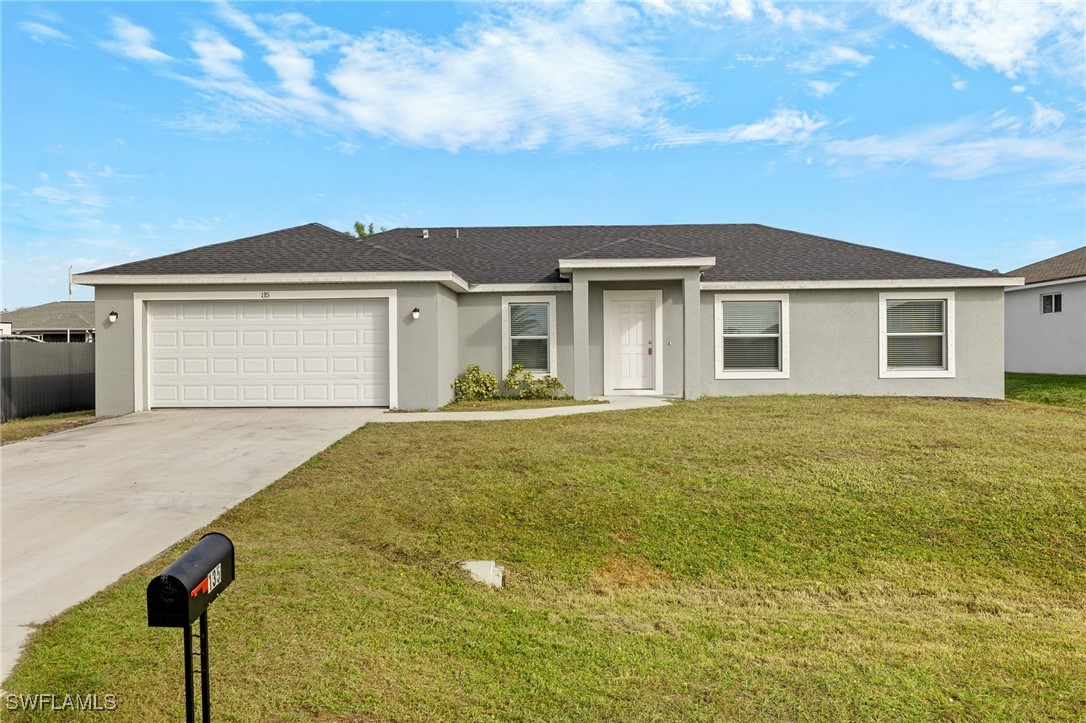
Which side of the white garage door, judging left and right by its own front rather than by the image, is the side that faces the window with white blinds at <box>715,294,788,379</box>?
left

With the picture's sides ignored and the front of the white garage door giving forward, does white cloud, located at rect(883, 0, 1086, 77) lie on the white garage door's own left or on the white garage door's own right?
on the white garage door's own left

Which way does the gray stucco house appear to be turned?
toward the camera

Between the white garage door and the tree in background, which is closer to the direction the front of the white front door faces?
the white garage door

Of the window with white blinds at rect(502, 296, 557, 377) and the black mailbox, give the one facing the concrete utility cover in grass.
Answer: the window with white blinds

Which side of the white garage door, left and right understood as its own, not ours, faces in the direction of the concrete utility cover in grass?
front

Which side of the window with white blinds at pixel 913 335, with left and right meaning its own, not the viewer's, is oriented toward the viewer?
front

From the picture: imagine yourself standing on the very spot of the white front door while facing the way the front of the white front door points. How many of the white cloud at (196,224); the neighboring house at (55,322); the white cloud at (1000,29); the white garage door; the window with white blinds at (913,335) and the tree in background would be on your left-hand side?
2

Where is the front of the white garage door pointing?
toward the camera

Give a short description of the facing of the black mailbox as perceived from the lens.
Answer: facing the viewer and to the left of the viewer

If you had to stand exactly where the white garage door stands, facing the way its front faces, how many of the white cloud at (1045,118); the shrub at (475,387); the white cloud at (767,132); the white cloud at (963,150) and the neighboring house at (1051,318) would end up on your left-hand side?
5

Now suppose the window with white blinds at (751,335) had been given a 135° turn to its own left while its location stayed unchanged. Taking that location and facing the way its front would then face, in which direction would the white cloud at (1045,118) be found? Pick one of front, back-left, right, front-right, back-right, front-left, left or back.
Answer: front

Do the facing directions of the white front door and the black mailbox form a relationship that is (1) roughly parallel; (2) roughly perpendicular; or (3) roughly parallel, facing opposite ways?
roughly parallel

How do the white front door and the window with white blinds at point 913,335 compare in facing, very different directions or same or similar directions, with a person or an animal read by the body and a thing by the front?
same or similar directions
